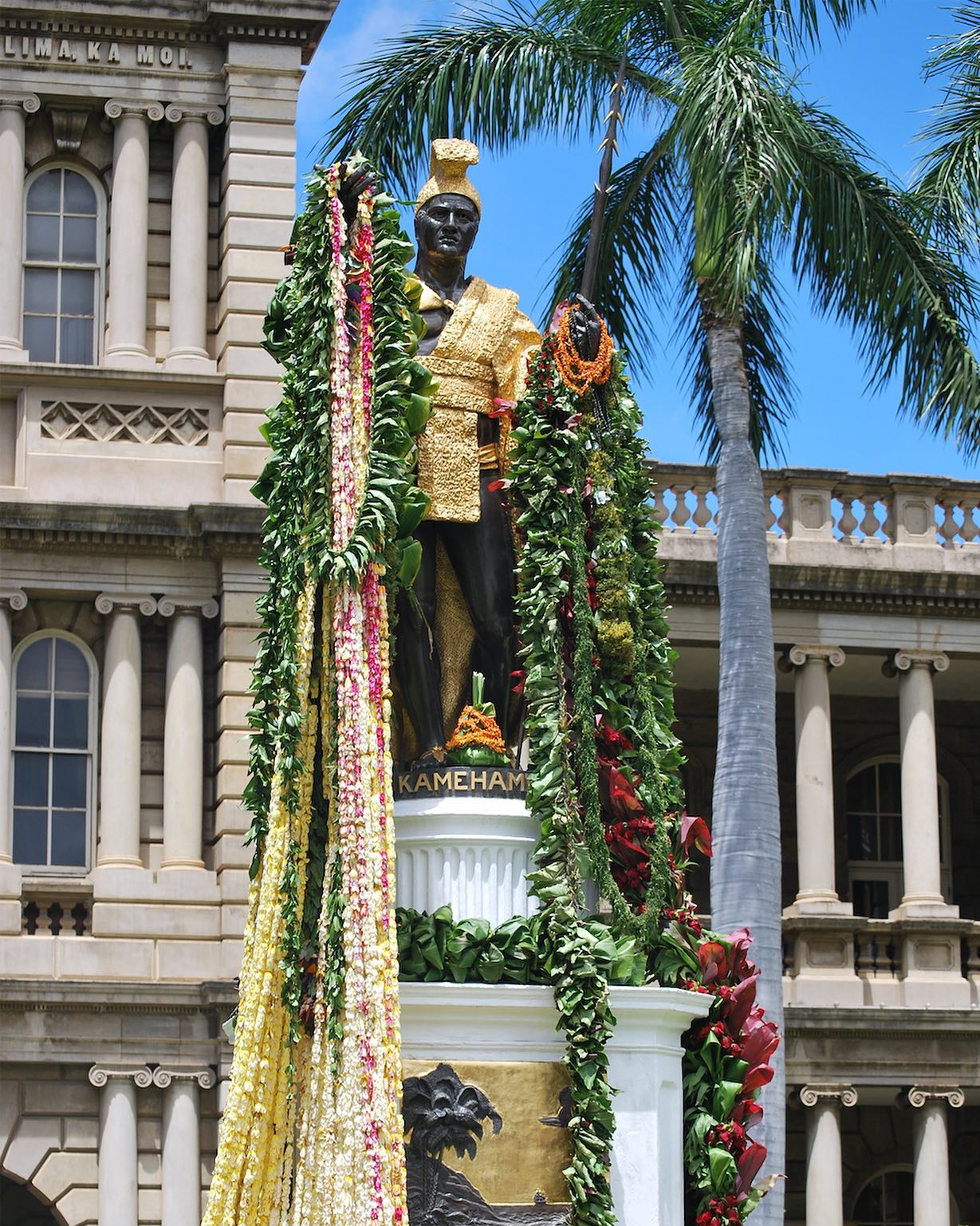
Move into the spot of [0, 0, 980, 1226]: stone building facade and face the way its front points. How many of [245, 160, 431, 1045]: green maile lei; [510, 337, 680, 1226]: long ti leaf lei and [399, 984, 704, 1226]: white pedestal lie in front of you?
3

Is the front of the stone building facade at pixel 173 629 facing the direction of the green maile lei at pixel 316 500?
yes

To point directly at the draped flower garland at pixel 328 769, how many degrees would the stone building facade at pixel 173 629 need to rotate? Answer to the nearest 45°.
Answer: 0° — it already faces it

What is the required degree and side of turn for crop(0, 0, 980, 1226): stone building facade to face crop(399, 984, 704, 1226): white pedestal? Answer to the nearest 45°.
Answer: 0° — it already faces it

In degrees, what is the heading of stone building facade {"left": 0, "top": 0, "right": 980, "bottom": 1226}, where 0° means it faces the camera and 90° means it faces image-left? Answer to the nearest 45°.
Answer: approximately 0°

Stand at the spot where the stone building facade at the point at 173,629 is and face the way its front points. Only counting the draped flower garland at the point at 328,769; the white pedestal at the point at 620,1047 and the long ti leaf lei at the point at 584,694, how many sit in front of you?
3
